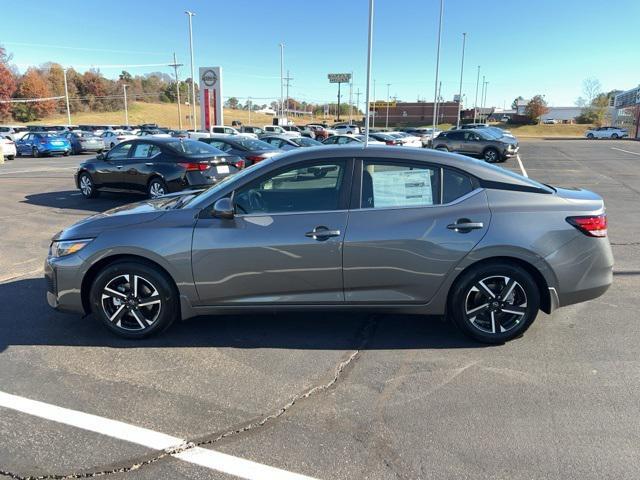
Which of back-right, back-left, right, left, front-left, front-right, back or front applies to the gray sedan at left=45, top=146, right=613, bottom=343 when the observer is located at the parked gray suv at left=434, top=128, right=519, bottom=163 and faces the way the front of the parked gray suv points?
front-right

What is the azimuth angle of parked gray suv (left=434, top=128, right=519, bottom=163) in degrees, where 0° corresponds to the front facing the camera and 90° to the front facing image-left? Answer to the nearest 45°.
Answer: approximately 315°

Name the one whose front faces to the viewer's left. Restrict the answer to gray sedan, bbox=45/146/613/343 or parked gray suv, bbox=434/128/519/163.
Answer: the gray sedan

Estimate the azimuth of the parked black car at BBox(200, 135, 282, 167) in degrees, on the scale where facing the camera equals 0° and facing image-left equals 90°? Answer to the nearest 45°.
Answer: approximately 135°

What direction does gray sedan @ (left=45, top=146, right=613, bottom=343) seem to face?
to the viewer's left

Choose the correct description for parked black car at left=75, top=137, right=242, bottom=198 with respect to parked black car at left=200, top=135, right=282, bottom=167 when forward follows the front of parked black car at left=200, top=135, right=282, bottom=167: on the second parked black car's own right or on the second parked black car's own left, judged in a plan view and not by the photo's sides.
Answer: on the second parked black car's own left

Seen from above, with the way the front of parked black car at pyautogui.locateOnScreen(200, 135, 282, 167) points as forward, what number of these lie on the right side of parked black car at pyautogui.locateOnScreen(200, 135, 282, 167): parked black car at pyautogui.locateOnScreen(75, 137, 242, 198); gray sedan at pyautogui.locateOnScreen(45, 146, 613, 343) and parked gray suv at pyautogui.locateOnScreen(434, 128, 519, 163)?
1

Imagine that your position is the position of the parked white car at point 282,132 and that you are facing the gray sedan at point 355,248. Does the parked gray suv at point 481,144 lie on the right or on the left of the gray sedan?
left

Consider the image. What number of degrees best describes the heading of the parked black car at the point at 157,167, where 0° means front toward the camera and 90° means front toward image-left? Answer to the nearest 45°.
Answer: approximately 135°

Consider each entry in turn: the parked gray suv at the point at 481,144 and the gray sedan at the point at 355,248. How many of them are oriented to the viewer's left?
1
